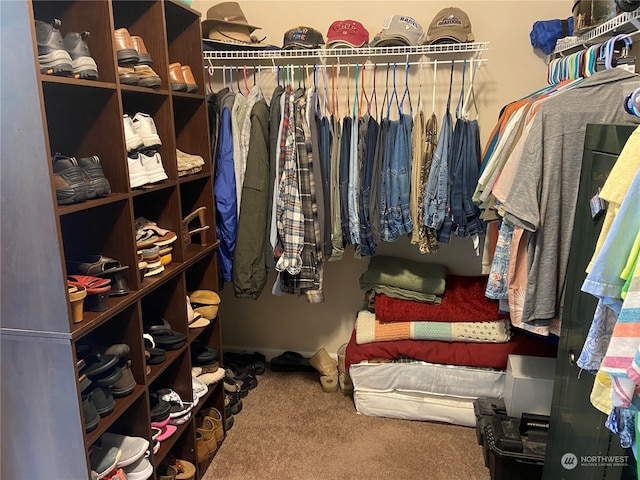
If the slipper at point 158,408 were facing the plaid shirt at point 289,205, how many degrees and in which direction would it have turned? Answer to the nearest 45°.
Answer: approximately 90° to its left

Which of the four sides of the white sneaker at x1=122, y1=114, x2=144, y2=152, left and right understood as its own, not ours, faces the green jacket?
left

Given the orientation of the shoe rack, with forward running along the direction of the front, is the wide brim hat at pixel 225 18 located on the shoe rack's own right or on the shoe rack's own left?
on the shoe rack's own left

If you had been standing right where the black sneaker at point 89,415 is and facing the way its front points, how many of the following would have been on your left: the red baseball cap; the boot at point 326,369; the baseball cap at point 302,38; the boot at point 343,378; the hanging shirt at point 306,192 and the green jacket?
6

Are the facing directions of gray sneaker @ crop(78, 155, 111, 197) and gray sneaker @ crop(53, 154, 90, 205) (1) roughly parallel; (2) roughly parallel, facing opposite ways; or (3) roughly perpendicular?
roughly parallel

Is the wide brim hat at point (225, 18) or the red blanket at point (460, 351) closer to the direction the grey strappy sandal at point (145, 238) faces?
the red blanket

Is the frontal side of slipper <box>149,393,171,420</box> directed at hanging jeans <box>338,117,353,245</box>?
no

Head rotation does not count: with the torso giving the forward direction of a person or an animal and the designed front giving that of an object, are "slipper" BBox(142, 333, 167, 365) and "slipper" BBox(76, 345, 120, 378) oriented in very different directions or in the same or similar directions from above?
same or similar directions

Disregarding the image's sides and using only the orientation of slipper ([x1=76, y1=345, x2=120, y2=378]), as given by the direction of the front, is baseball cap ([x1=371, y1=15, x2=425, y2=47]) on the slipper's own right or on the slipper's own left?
on the slipper's own left
